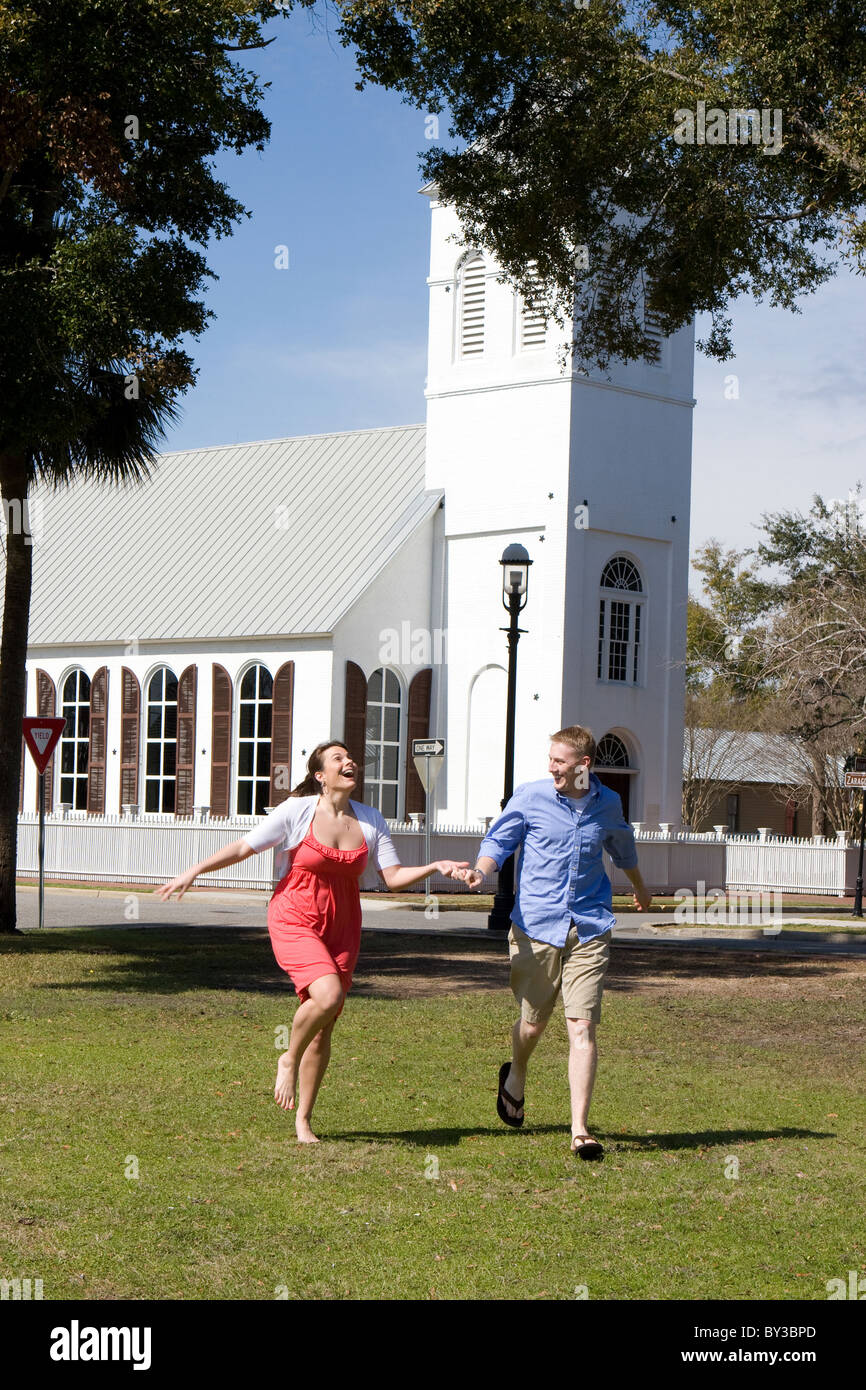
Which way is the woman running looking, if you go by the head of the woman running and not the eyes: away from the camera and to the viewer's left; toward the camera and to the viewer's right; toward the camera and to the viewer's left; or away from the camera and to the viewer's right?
toward the camera and to the viewer's right

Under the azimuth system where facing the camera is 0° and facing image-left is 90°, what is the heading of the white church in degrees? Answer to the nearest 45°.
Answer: approximately 315°
